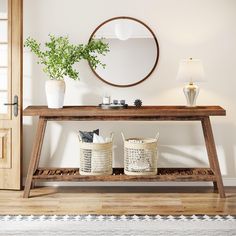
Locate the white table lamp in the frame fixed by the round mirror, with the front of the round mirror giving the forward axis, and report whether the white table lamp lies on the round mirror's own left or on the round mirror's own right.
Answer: on the round mirror's own left

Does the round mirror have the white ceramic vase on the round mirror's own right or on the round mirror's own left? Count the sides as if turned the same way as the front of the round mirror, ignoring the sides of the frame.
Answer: on the round mirror's own right

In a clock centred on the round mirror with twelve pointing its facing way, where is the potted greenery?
The potted greenery is roughly at 2 o'clock from the round mirror.

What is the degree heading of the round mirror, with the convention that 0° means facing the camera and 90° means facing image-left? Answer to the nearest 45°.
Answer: approximately 0°

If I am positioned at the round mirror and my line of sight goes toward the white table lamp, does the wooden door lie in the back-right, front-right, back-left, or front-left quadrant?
back-right

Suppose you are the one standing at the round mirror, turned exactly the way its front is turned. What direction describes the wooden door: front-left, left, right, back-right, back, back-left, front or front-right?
right
